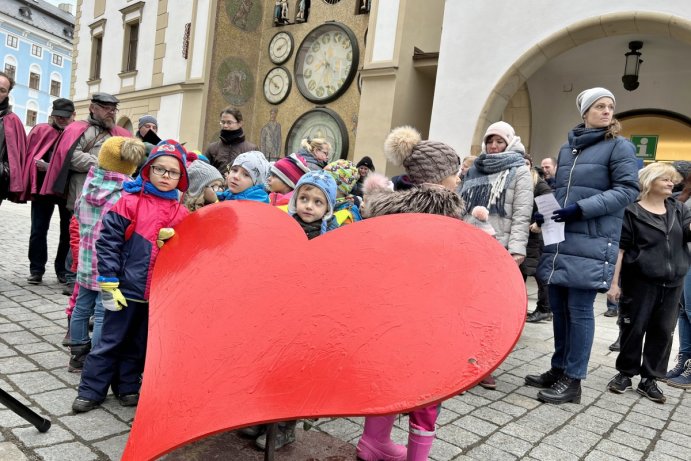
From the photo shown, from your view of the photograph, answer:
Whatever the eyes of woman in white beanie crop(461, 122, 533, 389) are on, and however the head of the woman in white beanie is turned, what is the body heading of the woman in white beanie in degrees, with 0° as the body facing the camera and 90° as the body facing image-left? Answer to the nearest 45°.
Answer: approximately 45°

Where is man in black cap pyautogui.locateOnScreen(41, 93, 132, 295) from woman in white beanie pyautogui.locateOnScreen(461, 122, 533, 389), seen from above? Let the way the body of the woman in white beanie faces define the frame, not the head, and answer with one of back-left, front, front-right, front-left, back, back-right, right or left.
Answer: front-right

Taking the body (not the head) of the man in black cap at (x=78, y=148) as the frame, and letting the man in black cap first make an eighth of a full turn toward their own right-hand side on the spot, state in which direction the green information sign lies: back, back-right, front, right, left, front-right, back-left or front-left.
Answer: left

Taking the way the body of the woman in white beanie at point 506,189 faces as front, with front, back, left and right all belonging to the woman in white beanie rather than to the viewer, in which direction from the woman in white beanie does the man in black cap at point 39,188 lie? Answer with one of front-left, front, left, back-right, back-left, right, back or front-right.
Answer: front-right

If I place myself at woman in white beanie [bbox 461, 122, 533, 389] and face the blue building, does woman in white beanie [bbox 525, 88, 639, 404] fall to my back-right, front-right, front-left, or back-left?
back-right

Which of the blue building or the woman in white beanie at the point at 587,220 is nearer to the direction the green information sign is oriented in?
the woman in white beanie

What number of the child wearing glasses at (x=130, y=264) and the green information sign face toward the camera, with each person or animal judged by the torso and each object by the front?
2

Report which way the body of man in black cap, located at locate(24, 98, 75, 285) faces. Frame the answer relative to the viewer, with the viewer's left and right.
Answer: facing the viewer and to the right of the viewer

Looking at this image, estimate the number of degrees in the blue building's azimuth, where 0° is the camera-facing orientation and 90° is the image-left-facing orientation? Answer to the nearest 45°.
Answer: approximately 315°

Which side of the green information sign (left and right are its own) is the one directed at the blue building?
right

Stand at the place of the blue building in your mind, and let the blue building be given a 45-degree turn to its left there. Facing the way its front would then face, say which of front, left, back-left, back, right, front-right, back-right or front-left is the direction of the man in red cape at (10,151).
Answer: right
